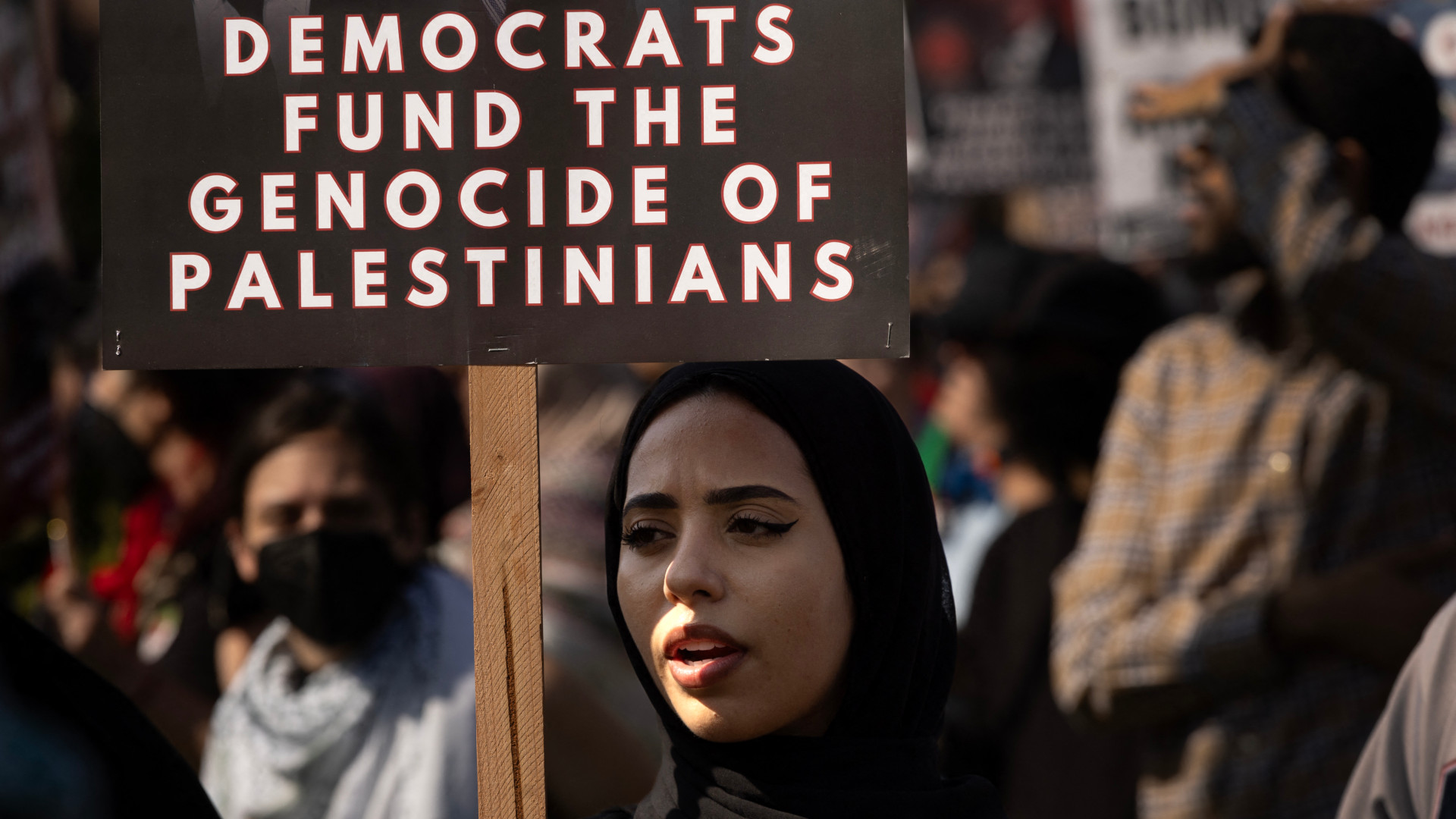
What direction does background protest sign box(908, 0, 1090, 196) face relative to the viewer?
toward the camera

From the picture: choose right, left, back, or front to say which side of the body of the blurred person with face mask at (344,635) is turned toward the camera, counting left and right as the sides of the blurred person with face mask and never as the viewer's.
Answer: front

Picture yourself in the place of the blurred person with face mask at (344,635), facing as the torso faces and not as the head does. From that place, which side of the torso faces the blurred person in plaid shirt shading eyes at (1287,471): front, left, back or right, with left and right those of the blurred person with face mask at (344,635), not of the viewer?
left

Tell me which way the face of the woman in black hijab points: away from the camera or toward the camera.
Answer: toward the camera

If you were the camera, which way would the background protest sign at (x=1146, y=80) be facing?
facing the viewer

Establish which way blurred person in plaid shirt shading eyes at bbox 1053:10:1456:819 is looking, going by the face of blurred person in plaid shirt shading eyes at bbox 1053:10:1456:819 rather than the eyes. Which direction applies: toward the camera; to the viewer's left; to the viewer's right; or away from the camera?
to the viewer's left

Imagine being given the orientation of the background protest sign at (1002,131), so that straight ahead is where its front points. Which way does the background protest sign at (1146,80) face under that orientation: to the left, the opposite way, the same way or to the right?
the same way

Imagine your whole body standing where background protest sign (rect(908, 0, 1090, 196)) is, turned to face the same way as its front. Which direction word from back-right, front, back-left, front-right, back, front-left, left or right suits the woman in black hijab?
front

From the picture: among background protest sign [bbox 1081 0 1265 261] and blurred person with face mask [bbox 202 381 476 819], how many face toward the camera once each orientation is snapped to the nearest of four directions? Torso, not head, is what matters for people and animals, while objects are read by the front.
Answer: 2

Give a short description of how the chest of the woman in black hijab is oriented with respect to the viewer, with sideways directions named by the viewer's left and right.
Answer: facing the viewer and to the left of the viewer

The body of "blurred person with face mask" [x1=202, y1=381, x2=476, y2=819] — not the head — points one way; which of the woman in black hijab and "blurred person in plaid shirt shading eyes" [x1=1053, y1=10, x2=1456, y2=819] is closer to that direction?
the woman in black hijab

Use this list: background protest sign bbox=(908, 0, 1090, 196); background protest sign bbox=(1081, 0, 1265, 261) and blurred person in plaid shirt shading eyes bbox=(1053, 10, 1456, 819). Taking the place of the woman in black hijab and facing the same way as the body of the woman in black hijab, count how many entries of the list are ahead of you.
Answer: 0

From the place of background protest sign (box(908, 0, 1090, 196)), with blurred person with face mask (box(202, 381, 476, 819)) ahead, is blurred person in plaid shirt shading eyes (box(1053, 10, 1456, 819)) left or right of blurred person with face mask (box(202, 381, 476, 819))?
left

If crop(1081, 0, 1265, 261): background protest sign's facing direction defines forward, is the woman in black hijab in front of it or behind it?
in front

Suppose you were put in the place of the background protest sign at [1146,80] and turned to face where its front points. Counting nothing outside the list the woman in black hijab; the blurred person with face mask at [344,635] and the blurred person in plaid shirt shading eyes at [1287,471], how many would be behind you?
0
